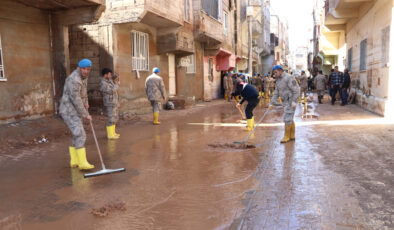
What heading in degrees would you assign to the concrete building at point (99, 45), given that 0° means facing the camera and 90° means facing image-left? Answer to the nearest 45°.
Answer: approximately 315°

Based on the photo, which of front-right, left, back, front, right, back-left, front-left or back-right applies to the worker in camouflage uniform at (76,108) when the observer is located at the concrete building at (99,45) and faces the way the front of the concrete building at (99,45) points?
front-right
